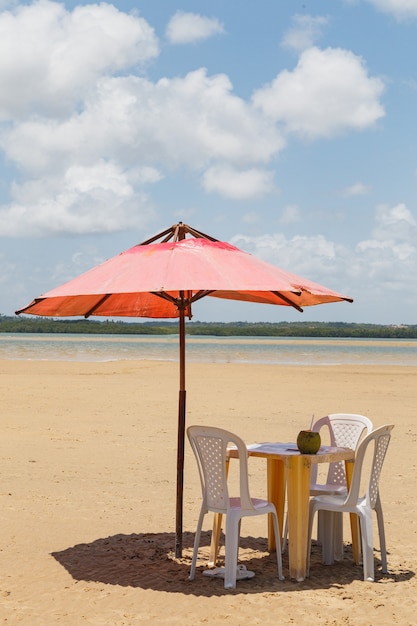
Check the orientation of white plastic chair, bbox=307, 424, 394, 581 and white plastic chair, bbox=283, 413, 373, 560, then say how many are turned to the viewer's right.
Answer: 0

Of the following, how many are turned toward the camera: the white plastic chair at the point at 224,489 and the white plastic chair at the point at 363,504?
0

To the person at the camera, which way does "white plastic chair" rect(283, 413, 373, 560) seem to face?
facing the viewer and to the left of the viewer

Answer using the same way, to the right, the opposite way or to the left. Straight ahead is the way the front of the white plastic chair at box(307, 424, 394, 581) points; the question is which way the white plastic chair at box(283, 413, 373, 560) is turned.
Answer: to the left

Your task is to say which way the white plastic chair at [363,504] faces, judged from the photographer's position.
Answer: facing away from the viewer and to the left of the viewer

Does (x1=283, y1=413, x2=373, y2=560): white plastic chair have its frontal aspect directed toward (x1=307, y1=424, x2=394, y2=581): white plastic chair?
no

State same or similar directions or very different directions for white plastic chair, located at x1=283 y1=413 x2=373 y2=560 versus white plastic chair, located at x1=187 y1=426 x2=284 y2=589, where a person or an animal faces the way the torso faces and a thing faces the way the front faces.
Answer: very different directions

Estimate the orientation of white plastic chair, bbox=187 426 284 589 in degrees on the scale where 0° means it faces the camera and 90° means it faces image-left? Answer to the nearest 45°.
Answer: approximately 225°

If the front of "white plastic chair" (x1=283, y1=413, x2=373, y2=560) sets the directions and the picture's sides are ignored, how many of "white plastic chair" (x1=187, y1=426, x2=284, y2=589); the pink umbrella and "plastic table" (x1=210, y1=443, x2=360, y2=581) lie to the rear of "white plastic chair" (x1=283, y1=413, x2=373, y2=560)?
0
